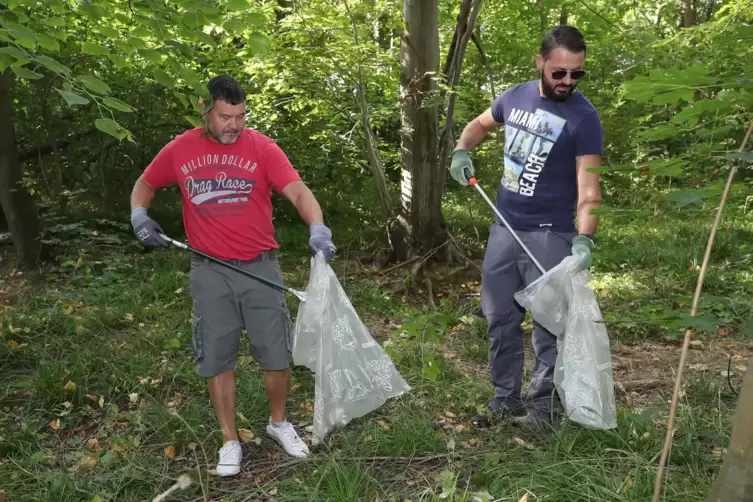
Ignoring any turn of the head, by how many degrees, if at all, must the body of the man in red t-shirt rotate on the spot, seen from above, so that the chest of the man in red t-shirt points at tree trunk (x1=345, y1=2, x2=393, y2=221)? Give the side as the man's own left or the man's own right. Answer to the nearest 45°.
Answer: approximately 135° to the man's own left

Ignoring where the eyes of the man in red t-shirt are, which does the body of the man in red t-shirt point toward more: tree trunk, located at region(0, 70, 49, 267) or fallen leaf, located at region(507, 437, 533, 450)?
the fallen leaf

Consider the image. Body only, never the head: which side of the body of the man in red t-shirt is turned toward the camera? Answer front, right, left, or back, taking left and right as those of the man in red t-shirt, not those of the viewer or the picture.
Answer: front

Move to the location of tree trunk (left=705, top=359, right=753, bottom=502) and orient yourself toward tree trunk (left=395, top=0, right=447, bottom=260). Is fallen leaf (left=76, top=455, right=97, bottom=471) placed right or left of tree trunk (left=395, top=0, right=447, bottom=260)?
left

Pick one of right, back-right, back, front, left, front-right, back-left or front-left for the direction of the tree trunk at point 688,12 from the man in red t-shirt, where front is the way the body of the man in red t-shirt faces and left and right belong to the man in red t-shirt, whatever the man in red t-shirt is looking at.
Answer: back-left

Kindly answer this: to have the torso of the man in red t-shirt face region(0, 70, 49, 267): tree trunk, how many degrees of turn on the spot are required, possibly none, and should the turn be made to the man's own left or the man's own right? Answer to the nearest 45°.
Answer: approximately 135° to the man's own right

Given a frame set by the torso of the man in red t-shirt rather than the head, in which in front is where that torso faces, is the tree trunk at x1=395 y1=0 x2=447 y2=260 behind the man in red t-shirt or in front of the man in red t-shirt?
behind

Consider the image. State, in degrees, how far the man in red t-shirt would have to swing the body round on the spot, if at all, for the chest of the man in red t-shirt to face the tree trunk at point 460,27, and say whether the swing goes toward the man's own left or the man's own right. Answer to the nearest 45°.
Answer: approximately 135° to the man's own left

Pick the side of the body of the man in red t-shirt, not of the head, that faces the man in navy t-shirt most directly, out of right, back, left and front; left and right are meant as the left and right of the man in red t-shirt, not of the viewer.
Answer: left

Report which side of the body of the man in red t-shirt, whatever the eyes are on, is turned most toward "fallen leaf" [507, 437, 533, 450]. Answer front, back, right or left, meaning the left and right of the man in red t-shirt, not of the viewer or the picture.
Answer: left

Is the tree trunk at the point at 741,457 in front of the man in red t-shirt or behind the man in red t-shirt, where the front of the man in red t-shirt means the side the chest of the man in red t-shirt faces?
in front
